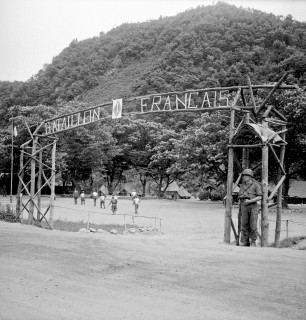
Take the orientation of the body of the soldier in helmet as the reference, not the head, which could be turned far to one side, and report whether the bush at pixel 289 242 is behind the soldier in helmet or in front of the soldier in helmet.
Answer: behind

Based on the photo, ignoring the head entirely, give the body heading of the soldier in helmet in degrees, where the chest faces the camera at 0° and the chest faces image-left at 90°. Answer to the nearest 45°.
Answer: approximately 45°
